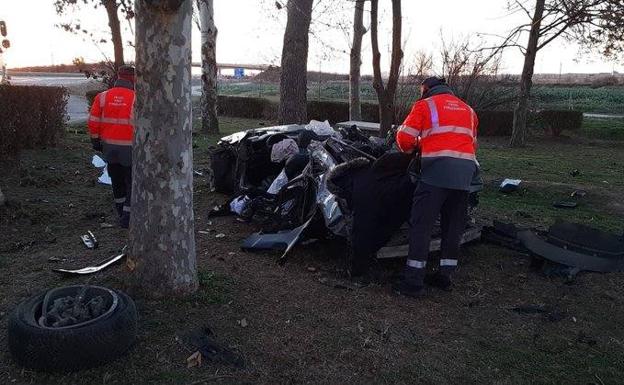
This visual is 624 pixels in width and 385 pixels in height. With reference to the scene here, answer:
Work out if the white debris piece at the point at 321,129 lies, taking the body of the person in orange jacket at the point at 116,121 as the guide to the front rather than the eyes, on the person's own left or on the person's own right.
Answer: on the person's own right

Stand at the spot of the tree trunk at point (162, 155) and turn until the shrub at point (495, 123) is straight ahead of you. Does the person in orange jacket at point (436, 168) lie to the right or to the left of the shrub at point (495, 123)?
right

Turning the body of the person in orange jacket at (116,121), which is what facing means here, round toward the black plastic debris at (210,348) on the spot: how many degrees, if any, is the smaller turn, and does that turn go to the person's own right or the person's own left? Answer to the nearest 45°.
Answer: approximately 180°

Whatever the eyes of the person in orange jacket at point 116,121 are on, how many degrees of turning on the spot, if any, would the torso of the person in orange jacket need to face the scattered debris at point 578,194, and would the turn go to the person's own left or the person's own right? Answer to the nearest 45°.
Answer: approximately 90° to the person's own right

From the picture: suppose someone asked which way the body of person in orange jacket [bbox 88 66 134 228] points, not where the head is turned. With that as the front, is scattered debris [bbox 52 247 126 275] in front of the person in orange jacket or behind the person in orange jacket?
behind

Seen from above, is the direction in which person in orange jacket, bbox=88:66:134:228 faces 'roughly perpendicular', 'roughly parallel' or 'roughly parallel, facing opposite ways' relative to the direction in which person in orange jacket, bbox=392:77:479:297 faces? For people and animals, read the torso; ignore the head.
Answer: roughly parallel

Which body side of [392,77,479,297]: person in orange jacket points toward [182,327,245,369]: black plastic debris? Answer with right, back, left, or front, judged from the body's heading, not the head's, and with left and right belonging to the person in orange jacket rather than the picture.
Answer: left

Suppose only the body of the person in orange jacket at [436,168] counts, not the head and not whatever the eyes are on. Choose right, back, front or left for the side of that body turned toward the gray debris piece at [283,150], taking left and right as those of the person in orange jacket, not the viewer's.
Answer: front

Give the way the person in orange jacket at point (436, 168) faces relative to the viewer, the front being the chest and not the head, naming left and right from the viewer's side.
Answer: facing away from the viewer and to the left of the viewer

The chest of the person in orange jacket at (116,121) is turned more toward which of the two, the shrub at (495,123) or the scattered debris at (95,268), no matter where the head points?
the shrub

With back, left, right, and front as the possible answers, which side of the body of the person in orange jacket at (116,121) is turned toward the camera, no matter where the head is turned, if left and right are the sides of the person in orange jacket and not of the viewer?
back

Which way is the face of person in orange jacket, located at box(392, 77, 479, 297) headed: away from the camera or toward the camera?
away from the camera

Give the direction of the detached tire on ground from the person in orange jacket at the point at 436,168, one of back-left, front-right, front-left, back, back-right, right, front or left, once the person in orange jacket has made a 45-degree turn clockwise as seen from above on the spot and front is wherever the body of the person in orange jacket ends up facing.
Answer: back-left

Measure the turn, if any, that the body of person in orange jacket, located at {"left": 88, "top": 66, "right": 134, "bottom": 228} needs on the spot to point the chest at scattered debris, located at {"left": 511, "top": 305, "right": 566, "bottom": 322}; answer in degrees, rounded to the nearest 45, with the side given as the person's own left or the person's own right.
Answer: approximately 135° to the person's own right

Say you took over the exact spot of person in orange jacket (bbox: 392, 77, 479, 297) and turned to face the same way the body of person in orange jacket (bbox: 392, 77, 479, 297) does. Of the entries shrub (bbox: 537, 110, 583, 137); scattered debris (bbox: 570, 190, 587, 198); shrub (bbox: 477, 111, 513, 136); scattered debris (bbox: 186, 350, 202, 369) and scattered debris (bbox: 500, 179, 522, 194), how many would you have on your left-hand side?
1

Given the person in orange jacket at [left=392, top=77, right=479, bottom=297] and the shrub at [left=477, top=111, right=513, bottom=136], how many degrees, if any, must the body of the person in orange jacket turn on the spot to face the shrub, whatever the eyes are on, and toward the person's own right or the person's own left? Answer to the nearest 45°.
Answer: approximately 45° to the person's own right

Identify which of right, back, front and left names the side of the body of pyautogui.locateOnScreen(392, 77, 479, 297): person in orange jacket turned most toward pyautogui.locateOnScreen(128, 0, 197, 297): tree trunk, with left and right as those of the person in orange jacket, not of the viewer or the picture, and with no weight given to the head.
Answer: left

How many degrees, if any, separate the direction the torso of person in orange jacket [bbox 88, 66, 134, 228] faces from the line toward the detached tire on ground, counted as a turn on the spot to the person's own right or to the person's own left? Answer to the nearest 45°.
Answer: approximately 180°
